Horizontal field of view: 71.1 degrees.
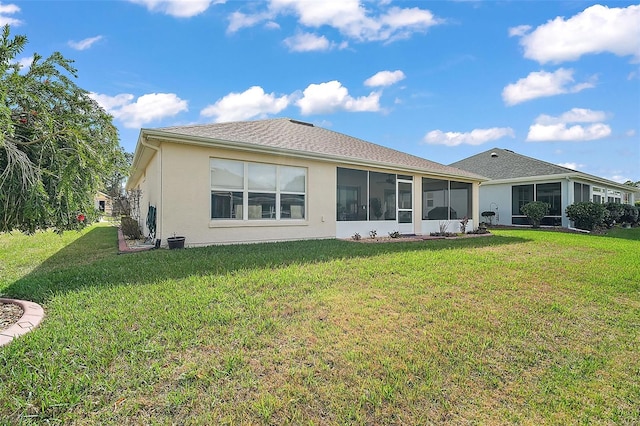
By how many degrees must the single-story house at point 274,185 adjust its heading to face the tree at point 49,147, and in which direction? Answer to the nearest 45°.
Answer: approximately 135° to its left

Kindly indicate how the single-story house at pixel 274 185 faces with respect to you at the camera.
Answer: facing away from the viewer and to the left of the viewer

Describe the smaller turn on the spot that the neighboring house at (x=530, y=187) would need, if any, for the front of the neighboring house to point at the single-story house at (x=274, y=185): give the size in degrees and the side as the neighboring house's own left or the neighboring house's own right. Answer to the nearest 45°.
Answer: approximately 135° to the neighboring house's own left

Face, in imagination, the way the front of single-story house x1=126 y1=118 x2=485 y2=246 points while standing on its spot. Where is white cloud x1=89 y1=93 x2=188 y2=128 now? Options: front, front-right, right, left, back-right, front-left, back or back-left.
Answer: front

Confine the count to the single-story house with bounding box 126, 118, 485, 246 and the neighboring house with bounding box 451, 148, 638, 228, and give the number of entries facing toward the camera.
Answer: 0

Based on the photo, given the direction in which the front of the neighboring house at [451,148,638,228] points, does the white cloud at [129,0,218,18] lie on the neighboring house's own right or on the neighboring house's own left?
on the neighboring house's own left

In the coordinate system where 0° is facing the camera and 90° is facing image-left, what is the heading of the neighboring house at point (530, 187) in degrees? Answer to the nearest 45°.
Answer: approximately 135°

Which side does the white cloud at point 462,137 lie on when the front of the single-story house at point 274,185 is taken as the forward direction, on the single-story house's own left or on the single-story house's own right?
on the single-story house's own right

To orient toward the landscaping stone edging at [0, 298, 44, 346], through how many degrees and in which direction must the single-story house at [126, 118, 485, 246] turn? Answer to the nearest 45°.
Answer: approximately 135° to its left
